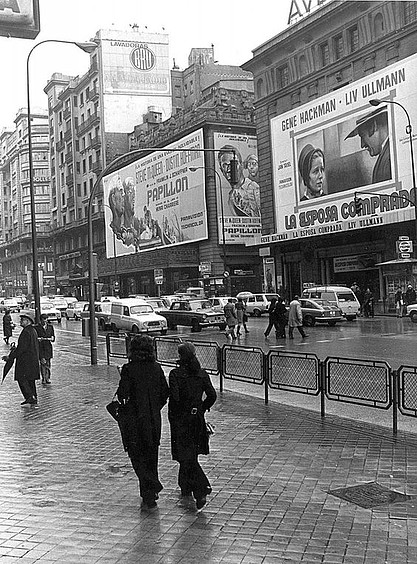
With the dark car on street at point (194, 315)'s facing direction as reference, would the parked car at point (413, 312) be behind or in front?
in front

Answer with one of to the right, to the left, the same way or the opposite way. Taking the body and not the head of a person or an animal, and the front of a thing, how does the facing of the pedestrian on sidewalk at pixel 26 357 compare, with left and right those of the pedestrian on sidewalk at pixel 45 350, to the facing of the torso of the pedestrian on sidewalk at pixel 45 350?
to the right

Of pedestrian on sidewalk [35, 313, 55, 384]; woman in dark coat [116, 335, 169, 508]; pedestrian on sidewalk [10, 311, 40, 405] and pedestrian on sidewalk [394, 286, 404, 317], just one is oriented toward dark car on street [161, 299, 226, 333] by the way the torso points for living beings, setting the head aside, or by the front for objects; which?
the woman in dark coat

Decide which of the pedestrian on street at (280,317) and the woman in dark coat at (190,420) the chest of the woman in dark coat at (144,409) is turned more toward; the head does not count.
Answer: the pedestrian on street

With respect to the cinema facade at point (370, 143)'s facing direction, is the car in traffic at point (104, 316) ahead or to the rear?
ahead

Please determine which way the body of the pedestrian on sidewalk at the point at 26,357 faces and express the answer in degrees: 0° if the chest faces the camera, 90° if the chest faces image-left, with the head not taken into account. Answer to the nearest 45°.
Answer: approximately 90°

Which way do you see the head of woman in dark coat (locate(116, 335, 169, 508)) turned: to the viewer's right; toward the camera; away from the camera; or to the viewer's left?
away from the camera

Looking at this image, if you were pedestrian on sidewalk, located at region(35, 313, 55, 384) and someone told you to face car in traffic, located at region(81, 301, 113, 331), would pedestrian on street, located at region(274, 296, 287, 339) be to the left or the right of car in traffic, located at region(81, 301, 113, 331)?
right

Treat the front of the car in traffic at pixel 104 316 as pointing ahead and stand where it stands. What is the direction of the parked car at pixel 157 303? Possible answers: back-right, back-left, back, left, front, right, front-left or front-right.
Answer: left

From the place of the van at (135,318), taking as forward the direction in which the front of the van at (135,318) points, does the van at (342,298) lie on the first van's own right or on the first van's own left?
on the first van's own left

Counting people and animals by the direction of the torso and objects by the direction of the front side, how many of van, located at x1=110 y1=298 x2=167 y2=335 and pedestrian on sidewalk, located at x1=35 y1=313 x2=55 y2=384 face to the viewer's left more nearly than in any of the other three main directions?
0

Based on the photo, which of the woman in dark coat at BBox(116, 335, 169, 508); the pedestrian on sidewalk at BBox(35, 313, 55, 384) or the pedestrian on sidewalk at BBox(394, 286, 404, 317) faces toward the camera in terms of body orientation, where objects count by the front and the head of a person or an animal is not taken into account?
the pedestrian on sidewalk at BBox(35, 313, 55, 384)

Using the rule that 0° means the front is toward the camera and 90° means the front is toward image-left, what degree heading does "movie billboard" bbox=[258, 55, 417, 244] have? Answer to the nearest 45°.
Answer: approximately 45°
